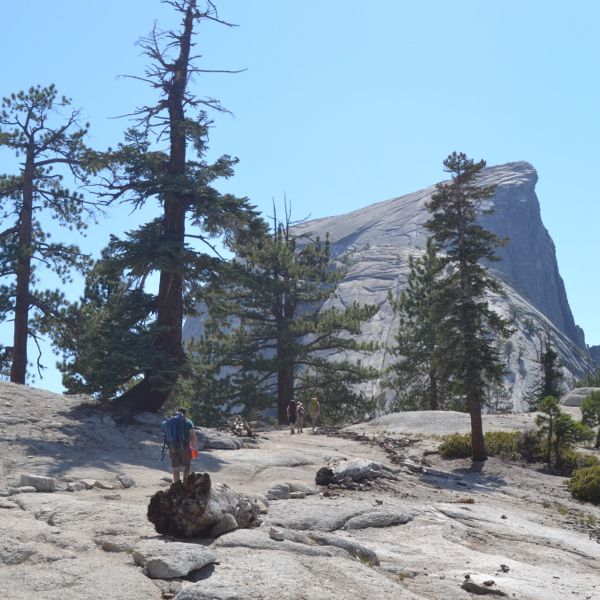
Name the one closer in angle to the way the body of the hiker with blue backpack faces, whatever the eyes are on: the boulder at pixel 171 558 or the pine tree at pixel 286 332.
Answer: the pine tree

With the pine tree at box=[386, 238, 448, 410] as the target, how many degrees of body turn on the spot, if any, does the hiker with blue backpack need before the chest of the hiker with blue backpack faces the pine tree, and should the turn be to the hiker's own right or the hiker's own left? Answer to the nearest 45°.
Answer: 0° — they already face it

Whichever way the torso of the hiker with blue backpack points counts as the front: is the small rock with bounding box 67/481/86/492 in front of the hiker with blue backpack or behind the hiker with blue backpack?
behind

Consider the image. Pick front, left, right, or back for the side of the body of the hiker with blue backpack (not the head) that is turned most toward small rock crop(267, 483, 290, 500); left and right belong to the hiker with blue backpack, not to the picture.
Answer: right

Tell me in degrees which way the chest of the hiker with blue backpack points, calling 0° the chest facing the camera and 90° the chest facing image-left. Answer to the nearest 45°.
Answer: approximately 225°

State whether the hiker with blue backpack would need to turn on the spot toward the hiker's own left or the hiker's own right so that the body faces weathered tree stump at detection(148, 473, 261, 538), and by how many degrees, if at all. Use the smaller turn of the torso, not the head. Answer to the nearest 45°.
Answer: approximately 135° to the hiker's own right

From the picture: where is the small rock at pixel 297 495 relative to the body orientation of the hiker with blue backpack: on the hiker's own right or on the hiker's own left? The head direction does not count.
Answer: on the hiker's own right

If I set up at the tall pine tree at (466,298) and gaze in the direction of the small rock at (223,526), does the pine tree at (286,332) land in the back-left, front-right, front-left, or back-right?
back-right

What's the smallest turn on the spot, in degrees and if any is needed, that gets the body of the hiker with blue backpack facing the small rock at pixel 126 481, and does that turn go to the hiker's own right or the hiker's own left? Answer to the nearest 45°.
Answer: approximately 135° to the hiker's own left

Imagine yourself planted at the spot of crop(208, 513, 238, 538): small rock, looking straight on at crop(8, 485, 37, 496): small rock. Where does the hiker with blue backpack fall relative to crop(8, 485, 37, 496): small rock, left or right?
right
